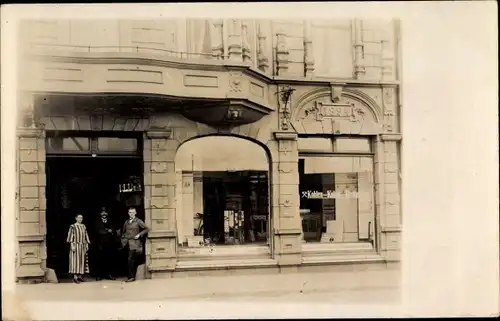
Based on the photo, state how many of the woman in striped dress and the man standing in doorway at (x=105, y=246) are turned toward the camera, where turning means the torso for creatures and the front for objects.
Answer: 2

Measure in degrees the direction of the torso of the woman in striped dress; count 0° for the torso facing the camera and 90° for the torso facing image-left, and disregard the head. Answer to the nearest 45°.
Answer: approximately 0°

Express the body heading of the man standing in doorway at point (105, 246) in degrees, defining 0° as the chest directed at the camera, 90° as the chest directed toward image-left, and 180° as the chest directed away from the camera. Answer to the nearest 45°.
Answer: approximately 0°
